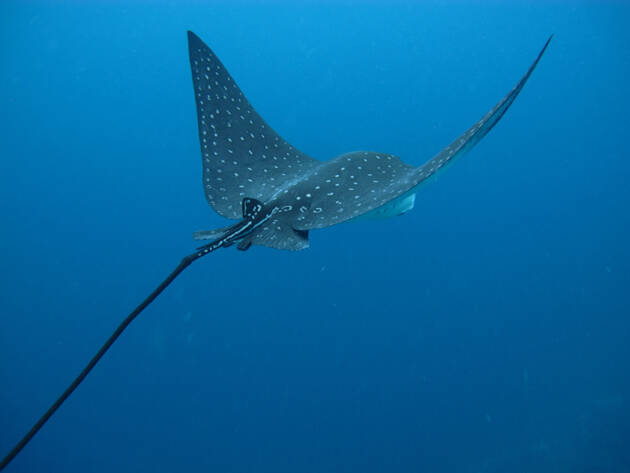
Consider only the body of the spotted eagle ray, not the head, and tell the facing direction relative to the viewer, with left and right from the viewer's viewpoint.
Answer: facing away from the viewer and to the right of the viewer
